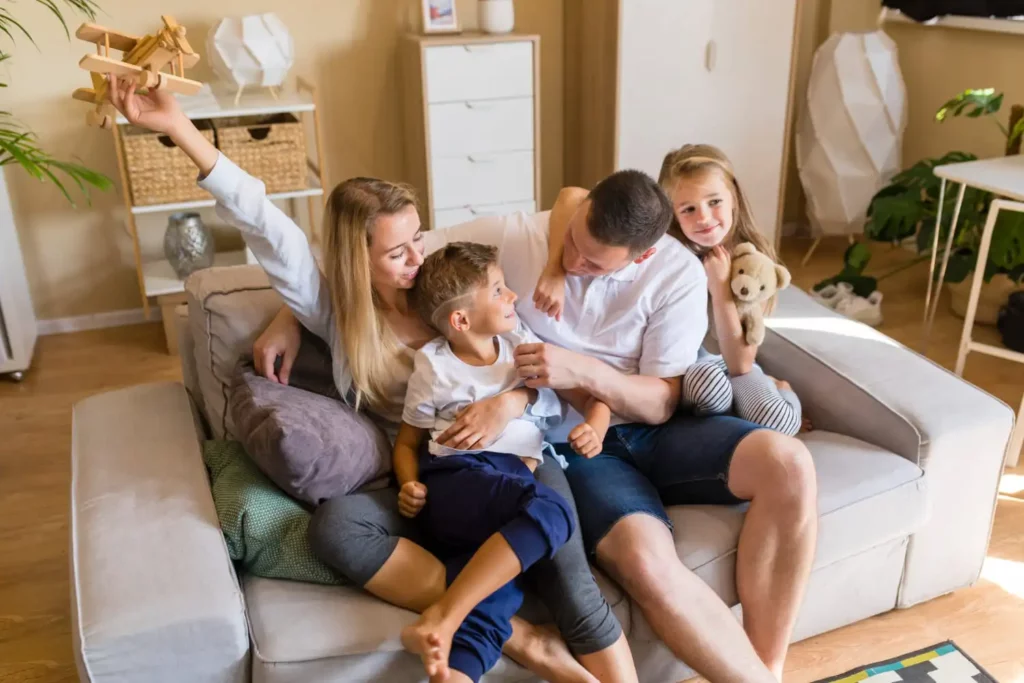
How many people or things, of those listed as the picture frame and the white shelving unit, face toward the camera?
2

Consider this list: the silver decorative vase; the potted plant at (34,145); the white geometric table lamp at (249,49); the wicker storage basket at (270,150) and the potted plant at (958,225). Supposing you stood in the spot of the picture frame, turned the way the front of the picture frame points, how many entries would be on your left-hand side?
1

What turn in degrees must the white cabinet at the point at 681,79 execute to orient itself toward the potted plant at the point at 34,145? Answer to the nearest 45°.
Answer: approximately 90° to its right

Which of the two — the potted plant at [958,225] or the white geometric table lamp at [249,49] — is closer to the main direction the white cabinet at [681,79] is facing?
the potted plant

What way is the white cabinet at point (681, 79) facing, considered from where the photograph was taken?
facing the viewer and to the right of the viewer

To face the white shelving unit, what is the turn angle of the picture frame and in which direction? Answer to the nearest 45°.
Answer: approximately 90° to its right

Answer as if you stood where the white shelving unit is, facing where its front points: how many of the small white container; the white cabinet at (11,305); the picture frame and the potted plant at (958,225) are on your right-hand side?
1

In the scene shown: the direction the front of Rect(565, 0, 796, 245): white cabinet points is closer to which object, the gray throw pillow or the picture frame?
the gray throw pillow

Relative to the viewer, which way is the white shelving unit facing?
toward the camera

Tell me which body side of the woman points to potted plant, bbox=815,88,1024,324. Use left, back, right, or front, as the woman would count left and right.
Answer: left

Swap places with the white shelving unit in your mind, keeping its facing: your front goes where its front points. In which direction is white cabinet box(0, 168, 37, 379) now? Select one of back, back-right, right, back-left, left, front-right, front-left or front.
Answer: right

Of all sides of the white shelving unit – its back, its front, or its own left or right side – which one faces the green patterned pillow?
front

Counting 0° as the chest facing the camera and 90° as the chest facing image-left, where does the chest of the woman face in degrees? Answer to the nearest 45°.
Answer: approximately 315°

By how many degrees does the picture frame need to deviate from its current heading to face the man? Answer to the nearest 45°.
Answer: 0° — it already faces them

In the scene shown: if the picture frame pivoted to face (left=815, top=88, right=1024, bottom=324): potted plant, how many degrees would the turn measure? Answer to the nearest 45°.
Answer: approximately 90° to its left

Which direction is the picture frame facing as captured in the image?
toward the camera

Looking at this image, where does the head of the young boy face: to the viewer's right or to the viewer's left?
to the viewer's right

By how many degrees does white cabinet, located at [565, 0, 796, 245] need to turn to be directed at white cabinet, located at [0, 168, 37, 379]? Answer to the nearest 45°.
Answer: approximately 90° to its right
